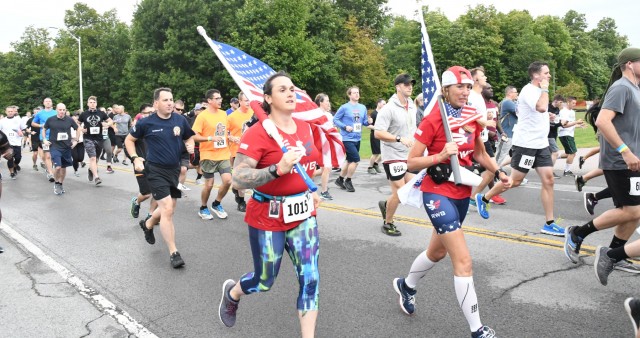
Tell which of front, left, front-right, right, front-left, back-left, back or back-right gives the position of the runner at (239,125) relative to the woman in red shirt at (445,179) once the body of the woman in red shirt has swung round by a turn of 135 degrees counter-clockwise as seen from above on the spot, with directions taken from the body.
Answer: front-left

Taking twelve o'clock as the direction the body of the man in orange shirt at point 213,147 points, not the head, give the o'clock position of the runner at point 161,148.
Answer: The runner is roughly at 2 o'clock from the man in orange shirt.

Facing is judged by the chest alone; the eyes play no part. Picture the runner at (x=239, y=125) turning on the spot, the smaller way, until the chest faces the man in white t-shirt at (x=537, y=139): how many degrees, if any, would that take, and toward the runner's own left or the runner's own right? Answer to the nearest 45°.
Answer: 0° — they already face them

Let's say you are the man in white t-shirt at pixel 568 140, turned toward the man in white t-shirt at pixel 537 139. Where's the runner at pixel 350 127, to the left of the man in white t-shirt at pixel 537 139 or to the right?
right

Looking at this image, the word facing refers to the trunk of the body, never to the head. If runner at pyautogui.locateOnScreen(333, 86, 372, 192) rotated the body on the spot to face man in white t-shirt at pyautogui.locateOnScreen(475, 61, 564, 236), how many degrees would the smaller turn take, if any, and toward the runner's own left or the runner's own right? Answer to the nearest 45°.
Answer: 0° — they already face them

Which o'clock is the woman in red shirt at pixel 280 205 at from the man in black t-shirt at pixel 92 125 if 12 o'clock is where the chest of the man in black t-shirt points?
The woman in red shirt is roughly at 12 o'clock from the man in black t-shirt.
